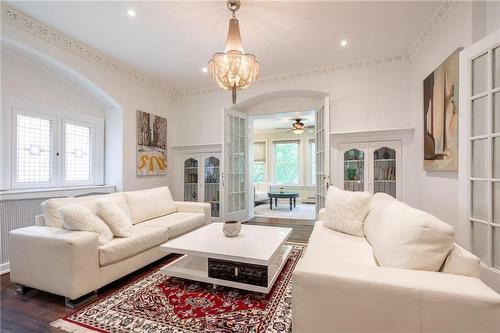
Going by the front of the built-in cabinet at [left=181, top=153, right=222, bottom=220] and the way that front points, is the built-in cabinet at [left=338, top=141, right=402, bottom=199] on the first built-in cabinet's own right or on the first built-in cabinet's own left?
on the first built-in cabinet's own left

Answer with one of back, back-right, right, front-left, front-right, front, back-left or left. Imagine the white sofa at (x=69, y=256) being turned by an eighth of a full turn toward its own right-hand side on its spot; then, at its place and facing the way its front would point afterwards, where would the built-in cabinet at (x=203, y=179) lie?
back-left

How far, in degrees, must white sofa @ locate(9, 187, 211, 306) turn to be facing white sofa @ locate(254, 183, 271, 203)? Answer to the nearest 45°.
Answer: approximately 90° to its left

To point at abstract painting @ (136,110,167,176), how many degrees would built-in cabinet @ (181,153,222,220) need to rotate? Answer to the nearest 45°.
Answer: approximately 90° to its right

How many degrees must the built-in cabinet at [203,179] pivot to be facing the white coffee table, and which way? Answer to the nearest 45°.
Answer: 0° — it already faces it

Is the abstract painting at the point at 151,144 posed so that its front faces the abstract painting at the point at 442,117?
yes

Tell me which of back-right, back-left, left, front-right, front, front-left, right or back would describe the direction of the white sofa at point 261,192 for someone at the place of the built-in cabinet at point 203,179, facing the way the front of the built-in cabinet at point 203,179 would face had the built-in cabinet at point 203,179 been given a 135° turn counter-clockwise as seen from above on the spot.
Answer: front

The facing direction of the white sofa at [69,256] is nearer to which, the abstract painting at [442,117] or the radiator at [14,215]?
the abstract painting
